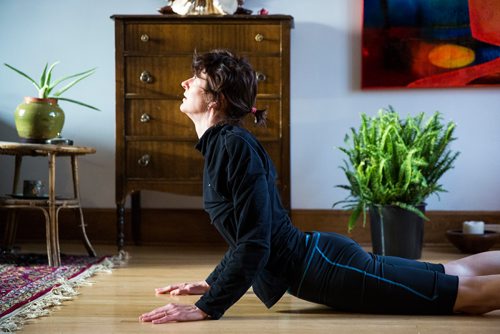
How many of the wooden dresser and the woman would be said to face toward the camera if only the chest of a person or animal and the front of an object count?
1

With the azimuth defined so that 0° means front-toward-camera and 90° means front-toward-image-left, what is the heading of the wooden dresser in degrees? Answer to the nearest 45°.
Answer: approximately 0°

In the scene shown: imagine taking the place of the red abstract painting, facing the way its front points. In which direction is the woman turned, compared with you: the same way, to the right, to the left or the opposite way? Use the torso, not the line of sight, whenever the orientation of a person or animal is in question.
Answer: to the right

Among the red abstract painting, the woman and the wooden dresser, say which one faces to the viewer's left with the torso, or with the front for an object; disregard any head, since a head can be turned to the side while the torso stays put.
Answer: the woman

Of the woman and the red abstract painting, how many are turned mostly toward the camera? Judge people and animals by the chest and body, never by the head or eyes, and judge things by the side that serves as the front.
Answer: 1

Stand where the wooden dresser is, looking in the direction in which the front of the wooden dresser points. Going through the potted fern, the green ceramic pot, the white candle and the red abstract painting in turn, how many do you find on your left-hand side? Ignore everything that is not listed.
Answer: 3

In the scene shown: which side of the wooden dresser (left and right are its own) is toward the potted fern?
left

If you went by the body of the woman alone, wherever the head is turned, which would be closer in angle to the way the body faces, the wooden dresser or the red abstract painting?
the wooden dresser

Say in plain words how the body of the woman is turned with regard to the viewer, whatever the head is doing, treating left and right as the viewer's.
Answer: facing to the left of the viewer

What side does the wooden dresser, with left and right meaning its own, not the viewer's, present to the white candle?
left

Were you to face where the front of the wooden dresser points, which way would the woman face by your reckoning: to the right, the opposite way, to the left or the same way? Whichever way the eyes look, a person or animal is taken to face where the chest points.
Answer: to the right

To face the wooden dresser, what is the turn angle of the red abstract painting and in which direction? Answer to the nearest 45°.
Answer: approximately 45° to its right
